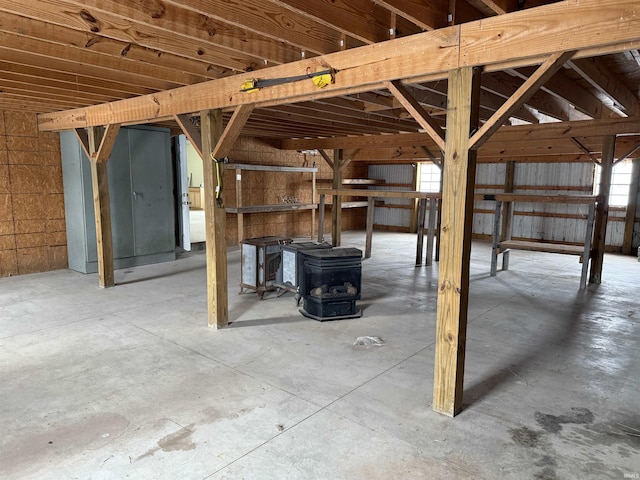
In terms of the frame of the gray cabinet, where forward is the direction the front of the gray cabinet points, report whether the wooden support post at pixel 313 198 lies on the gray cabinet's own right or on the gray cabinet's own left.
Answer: on the gray cabinet's own left

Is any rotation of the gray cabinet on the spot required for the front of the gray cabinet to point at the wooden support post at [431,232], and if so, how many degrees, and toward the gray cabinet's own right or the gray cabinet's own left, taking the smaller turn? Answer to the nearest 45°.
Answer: approximately 45° to the gray cabinet's own left

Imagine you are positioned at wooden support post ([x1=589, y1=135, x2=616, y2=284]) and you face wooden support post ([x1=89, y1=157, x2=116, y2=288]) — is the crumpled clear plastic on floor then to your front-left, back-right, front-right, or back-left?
front-left

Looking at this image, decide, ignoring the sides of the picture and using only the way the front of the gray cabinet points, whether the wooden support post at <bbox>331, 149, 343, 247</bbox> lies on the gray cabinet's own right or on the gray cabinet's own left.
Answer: on the gray cabinet's own left

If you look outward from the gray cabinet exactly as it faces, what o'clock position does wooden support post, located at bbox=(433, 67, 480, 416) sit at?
The wooden support post is roughly at 1 o'clock from the gray cabinet.

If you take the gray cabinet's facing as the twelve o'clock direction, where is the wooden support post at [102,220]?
The wooden support post is roughly at 2 o'clock from the gray cabinet.

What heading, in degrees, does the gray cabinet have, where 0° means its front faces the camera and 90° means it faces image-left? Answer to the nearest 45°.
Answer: approximately 315°

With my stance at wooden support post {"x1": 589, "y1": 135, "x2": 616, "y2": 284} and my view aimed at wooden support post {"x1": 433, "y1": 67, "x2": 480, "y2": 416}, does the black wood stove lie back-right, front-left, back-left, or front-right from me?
front-right

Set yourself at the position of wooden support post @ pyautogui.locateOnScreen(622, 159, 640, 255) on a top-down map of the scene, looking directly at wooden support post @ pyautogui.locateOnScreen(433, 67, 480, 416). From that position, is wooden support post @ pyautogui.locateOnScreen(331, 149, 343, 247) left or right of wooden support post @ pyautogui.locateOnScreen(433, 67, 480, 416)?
right

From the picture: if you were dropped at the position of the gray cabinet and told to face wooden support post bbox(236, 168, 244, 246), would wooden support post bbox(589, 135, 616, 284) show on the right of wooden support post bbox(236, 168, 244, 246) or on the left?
right

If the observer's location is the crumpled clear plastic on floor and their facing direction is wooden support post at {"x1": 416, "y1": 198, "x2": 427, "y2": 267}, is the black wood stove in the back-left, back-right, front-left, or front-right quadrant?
front-left

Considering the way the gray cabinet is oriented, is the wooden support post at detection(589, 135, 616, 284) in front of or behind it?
in front
